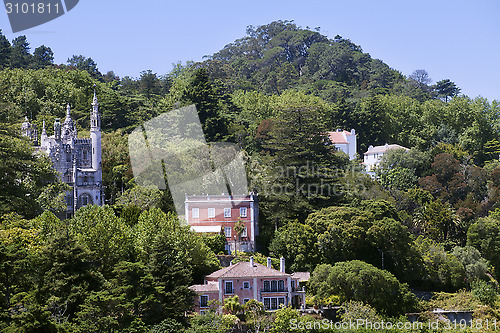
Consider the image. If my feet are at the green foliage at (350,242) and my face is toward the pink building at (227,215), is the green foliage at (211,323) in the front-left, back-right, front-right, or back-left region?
front-left

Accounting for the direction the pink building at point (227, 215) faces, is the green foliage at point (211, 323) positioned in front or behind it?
in front

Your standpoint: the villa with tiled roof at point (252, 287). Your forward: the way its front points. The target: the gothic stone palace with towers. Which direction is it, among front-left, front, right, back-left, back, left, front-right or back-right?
back-right

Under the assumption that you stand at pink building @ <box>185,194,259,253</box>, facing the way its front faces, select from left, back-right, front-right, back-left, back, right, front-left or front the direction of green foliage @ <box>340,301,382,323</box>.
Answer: front-left

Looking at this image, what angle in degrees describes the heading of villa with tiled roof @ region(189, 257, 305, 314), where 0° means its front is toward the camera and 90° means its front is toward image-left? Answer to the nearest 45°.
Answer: approximately 0°

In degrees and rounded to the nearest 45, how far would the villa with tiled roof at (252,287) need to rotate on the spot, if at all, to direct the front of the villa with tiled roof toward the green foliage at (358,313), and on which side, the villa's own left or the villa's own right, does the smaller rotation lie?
approximately 90° to the villa's own left

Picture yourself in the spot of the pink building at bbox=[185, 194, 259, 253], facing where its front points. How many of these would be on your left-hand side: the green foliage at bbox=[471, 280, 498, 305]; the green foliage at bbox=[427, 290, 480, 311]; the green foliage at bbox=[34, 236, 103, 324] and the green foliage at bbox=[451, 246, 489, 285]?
3

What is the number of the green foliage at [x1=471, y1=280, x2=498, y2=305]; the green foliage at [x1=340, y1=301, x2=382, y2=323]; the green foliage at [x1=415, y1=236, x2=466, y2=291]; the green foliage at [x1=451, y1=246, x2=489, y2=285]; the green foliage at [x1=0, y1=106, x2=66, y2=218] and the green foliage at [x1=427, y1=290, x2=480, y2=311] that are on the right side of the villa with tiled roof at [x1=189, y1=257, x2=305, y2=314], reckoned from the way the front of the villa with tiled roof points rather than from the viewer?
1

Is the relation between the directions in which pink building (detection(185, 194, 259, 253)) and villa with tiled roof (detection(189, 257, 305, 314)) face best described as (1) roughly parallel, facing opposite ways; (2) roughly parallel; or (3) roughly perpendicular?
roughly parallel

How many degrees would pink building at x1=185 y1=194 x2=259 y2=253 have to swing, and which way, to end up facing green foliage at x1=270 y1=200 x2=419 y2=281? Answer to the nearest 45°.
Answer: approximately 90° to its left

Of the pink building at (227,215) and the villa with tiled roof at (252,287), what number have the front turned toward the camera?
2

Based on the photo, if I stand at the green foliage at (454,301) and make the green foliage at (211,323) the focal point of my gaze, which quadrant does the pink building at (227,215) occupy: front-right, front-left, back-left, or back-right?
front-right

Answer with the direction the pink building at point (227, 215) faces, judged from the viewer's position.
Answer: facing the viewer

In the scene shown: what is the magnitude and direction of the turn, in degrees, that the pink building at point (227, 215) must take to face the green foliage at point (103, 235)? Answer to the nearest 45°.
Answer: approximately 45° to its right

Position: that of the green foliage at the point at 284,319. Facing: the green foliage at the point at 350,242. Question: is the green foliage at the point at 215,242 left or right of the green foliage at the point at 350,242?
left

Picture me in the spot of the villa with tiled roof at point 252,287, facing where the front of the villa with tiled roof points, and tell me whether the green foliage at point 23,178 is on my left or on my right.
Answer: on my right

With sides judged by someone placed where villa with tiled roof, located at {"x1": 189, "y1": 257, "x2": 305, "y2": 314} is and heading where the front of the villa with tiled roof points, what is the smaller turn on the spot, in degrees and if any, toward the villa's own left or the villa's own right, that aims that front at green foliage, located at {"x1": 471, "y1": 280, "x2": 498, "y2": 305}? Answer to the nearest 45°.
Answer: approximately 90° to the villa's own left
